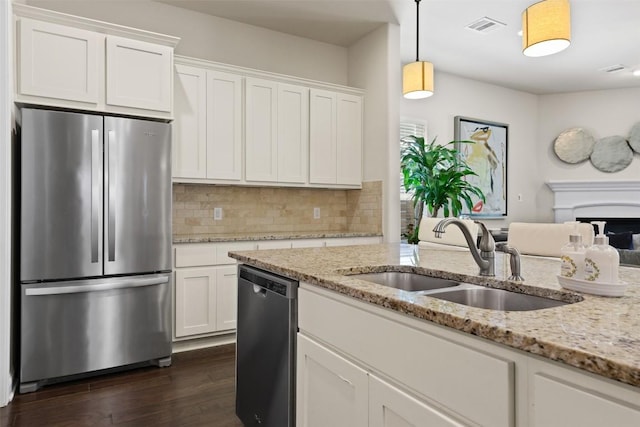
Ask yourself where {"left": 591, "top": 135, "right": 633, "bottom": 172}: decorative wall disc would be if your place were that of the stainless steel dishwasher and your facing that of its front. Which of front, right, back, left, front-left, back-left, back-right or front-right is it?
back

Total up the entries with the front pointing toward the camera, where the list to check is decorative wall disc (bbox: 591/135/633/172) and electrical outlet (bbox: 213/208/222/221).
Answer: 2

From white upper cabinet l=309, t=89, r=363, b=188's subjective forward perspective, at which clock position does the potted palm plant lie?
The potted palm plant is roughly at 10 o'clock from the white upper cabinet.

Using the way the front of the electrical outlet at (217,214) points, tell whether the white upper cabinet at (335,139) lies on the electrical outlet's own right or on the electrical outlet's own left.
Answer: on the electrical outlet's own left

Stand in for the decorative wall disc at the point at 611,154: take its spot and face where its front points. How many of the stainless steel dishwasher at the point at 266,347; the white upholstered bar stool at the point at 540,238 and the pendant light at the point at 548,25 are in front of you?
3

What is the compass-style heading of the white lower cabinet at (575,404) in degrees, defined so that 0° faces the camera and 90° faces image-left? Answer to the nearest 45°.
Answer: approximately 45°

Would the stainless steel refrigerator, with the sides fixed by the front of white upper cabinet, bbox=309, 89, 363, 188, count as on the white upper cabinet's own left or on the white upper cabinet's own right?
on the white upper cabinet's own right

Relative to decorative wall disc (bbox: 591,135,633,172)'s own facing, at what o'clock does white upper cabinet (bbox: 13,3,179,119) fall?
The white upper cabinet is roughly at 1 o'clock from the decorative wall disc.

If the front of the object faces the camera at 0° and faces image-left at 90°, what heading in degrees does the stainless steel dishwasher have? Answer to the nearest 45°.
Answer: approximately 45°

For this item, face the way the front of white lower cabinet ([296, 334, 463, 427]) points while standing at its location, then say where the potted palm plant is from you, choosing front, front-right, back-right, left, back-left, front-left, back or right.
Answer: back-right

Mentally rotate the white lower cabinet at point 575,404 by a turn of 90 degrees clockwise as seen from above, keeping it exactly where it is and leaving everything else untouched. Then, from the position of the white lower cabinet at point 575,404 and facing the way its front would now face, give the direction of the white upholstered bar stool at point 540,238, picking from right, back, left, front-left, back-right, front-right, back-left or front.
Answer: front-right
